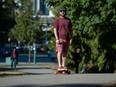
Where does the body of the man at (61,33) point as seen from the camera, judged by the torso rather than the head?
toward the camera
